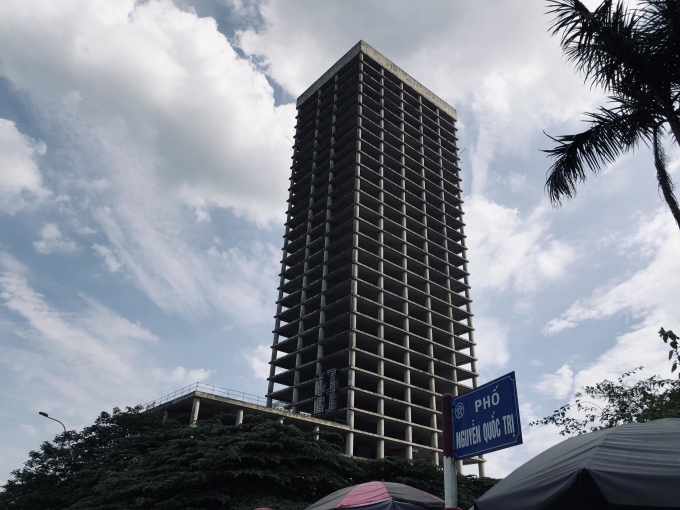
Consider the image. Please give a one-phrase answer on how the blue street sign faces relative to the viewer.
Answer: facing the viewer and to the left of the viewer

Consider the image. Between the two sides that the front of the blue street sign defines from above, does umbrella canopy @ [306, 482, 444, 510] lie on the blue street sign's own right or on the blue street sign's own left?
on the blue street sign's own right
